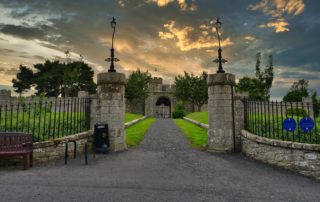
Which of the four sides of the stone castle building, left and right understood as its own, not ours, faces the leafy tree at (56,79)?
right

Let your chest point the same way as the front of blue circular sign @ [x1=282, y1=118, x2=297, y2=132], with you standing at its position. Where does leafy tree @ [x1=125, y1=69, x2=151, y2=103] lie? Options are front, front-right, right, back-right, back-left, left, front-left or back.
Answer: back-right

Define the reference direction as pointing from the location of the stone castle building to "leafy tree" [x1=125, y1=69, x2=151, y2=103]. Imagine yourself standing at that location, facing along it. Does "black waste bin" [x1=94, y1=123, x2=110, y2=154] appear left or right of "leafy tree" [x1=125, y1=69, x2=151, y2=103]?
left

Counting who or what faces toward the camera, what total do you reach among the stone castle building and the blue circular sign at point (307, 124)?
2

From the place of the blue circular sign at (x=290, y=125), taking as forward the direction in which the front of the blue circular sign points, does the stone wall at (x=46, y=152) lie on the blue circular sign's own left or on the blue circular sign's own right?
on the blue circular sign's own right

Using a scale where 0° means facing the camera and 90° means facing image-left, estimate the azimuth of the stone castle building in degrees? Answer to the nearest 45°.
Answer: approximately 0°

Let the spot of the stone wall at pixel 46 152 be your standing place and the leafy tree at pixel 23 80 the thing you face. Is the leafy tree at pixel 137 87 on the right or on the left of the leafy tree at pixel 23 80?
right

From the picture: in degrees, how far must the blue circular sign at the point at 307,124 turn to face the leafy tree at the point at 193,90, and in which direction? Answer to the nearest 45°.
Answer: approximately 135° to its right

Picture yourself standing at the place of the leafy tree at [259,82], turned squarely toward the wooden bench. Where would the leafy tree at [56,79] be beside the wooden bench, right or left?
right

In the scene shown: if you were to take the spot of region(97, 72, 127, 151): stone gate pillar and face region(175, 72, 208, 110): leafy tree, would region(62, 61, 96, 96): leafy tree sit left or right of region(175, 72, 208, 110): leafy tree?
left
